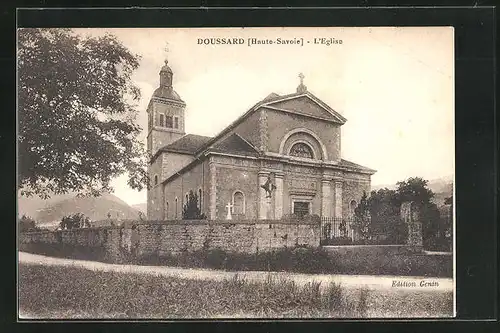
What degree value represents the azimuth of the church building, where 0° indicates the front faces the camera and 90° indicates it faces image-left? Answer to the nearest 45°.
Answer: approximately 315°
